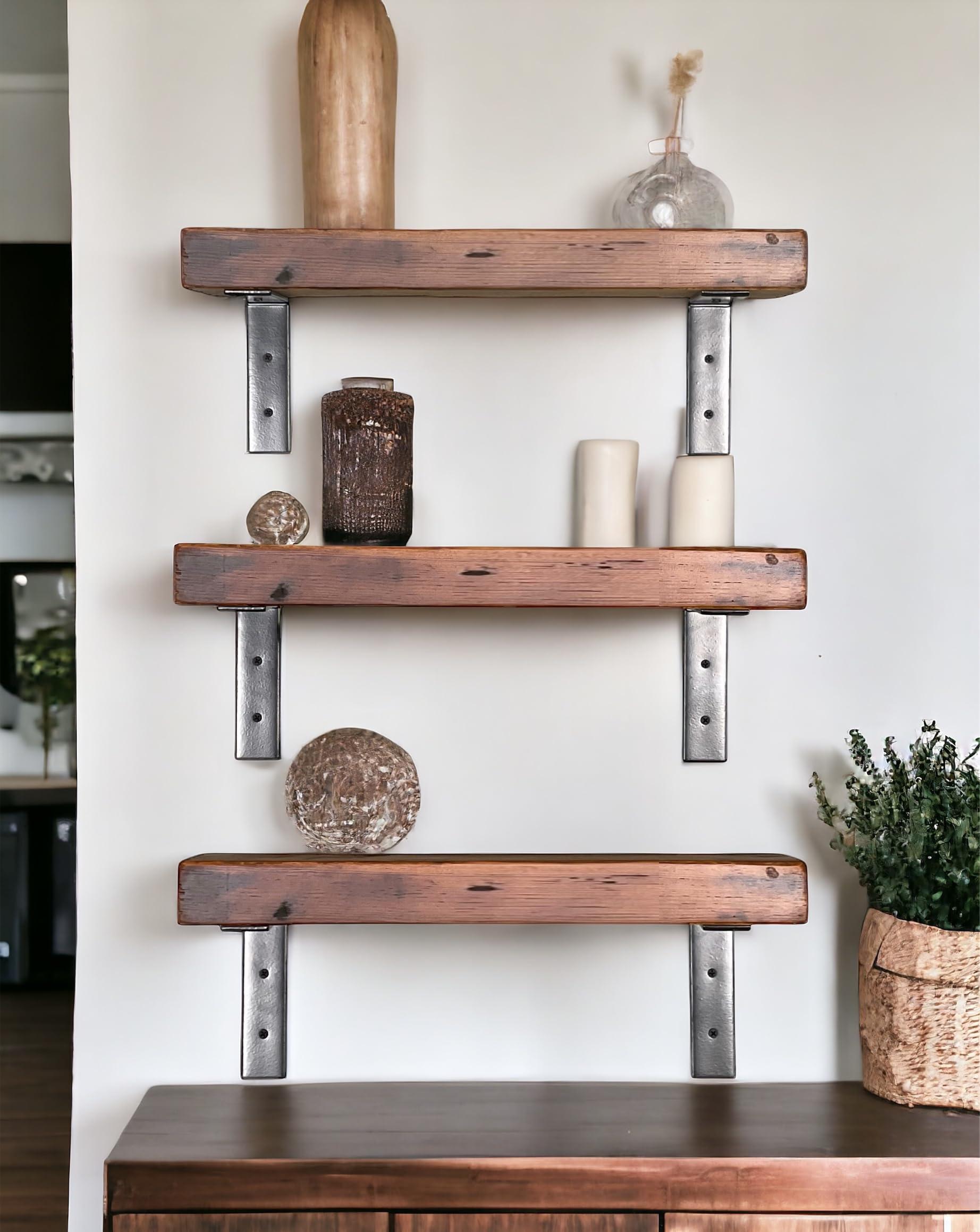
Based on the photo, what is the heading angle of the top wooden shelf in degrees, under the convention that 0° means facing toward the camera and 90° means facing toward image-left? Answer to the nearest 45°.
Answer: approximately 0°

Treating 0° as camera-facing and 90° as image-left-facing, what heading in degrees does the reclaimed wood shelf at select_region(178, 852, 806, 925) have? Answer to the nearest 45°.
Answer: approximately 0°

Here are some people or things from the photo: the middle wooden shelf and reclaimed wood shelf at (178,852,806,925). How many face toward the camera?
2
